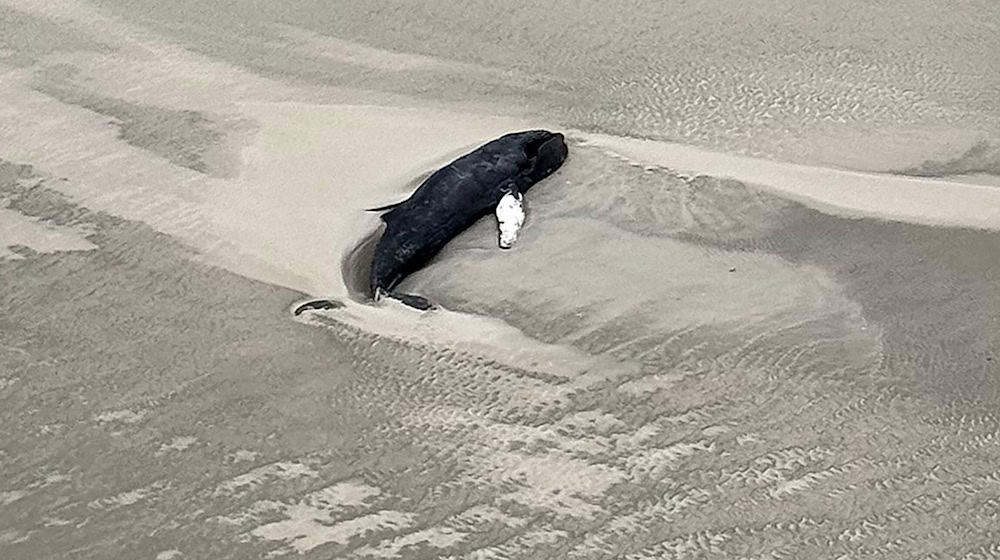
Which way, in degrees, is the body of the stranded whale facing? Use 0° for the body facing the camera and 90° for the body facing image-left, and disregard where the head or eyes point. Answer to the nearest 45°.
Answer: approximately 225°
